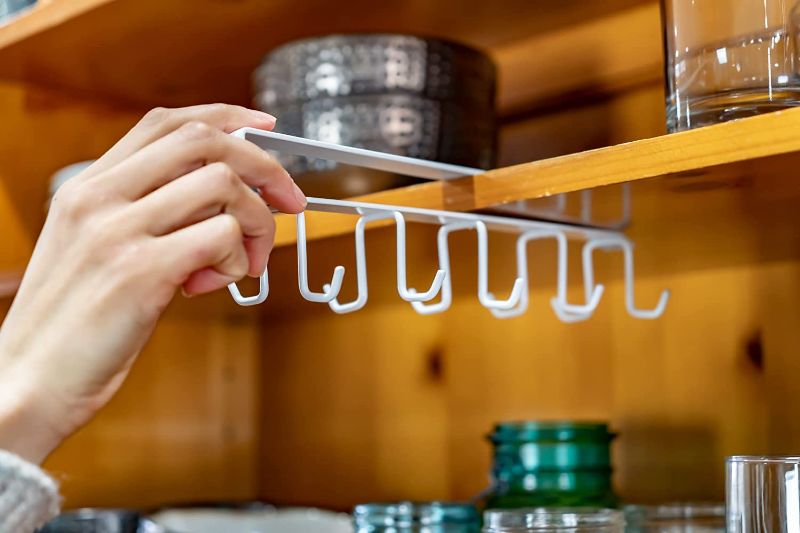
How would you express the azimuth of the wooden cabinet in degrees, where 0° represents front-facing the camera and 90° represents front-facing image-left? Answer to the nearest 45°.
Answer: approximately 45°
